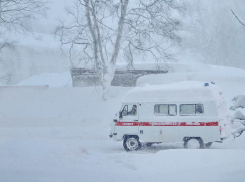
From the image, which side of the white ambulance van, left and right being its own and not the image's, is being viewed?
left
